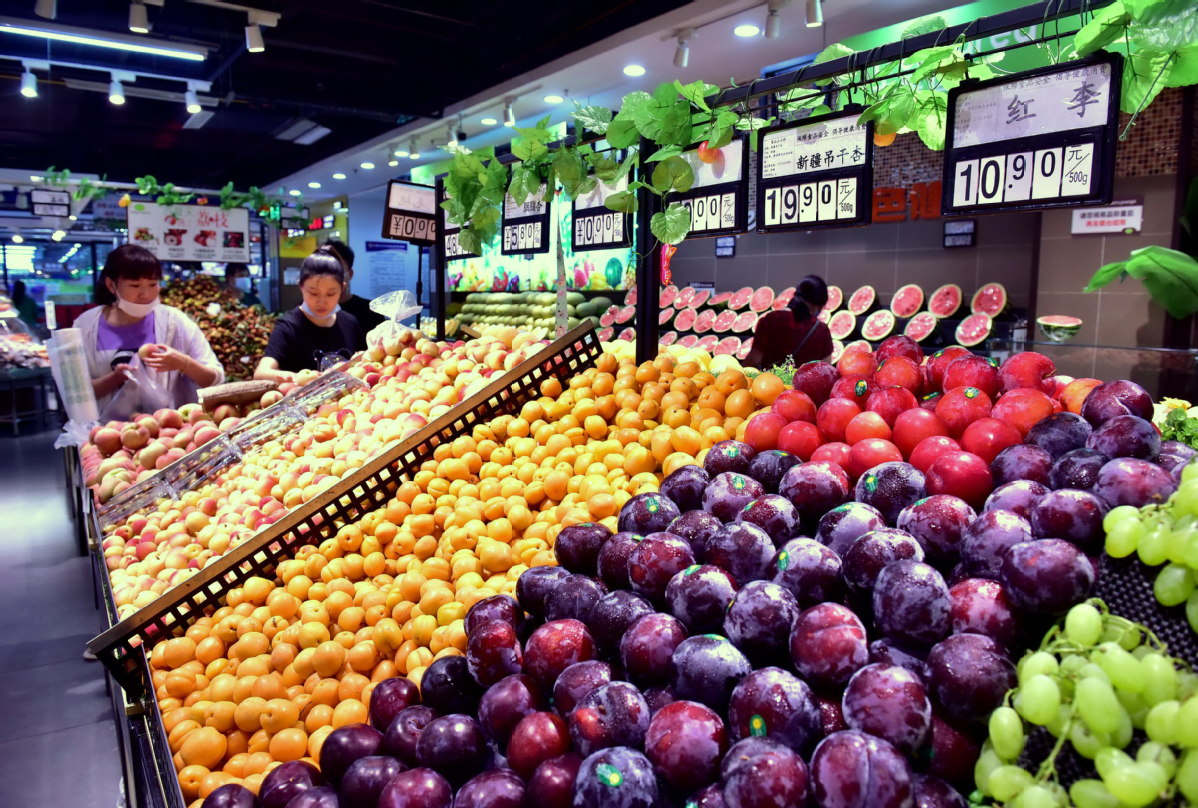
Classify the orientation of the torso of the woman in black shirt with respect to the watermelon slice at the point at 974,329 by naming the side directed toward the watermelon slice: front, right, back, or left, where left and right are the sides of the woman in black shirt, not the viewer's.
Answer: left

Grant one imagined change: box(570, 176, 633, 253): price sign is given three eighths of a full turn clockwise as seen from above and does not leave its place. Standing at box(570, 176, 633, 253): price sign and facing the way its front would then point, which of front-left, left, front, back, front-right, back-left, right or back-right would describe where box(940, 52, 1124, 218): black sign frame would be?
back-right

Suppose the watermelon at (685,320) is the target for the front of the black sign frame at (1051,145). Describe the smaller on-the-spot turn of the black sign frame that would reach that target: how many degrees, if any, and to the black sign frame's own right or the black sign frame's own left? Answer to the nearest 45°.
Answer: approximately 90° to the black sign frame's own right

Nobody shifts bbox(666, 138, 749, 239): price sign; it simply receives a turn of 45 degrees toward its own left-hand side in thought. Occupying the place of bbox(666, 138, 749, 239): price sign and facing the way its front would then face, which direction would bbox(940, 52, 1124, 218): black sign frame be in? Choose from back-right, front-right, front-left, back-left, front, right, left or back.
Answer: front-left

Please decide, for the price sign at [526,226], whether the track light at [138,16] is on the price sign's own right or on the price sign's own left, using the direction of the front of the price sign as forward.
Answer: on the price sign's own right

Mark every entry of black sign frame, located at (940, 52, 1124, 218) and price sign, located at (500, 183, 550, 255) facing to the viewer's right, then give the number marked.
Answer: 0

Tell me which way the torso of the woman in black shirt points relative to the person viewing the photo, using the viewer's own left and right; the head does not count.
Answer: facing the viewer

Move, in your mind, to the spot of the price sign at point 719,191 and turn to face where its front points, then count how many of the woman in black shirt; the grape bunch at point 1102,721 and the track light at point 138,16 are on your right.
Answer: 2

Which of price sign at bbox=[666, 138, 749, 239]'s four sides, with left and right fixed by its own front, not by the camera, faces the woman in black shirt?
right

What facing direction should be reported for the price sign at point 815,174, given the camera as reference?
facing the viewer and to the left of the viewer

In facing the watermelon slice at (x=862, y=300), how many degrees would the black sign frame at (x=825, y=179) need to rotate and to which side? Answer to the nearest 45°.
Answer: approximately 135° to its right
